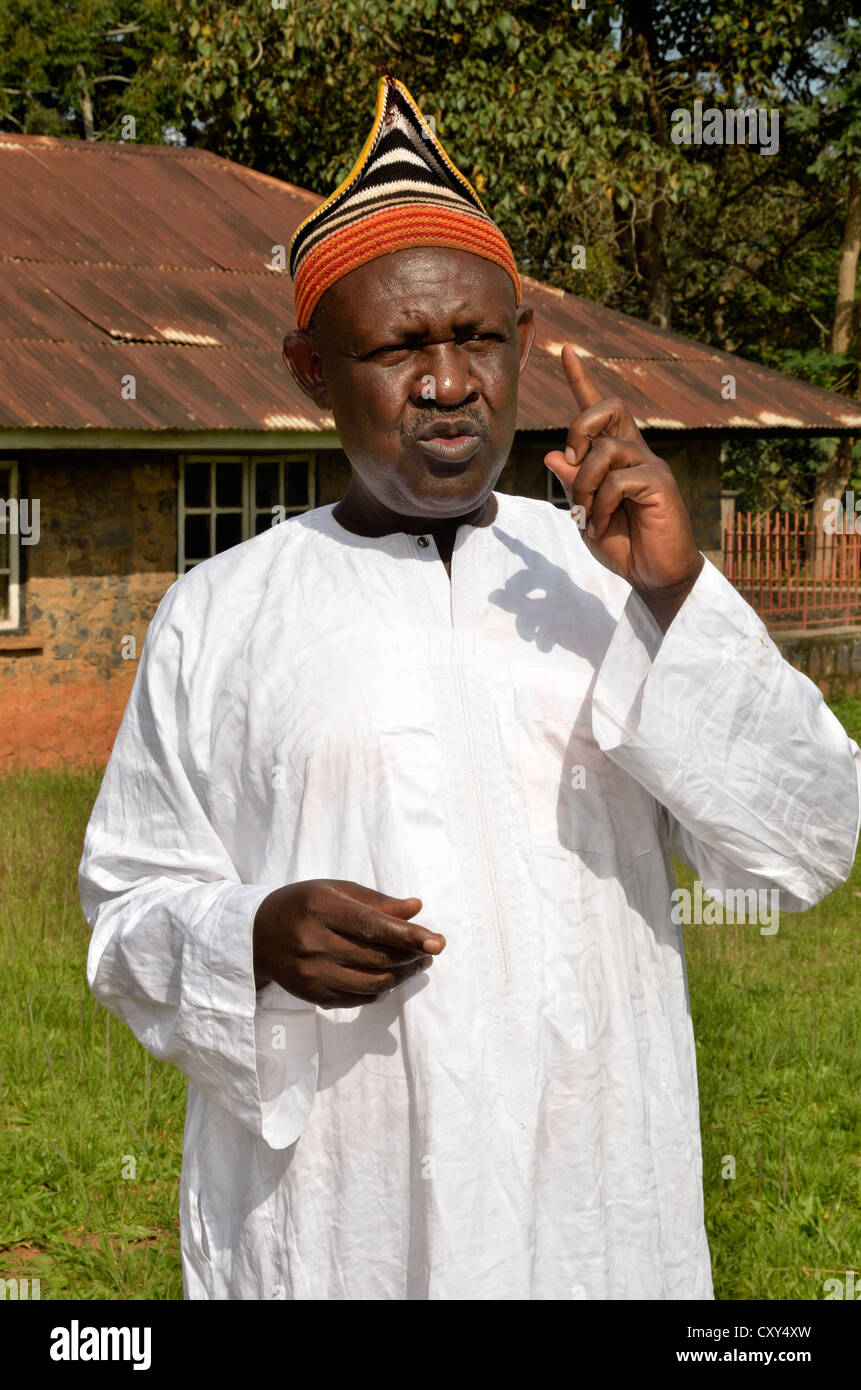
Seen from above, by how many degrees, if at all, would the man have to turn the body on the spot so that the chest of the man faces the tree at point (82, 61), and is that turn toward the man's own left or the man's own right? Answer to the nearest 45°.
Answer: approximately 180°

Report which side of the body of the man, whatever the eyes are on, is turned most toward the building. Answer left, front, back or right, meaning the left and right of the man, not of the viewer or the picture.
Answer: back

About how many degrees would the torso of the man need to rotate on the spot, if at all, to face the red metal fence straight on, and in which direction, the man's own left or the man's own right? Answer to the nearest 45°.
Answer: approximately 180°

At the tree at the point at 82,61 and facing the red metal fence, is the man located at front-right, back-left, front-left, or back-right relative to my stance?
front-right
